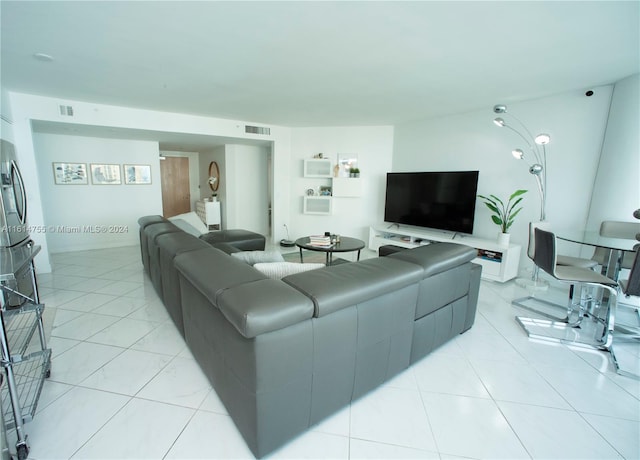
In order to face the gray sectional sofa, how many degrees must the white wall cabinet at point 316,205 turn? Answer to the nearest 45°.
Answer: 0° — it already faces it

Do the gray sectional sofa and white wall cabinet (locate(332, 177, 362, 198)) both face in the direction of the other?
yes

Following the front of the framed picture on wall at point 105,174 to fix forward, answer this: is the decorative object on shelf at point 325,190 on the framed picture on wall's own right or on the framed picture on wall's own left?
on the framed picture on wall's own left

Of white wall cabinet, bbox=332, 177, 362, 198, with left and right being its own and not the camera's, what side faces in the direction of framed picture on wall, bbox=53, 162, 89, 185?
right

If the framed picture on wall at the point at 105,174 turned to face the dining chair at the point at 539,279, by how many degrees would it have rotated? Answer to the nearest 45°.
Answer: approximately 45° to its left

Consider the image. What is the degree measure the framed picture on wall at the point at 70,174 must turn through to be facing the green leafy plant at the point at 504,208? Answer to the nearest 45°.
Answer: approximately 45° to its left

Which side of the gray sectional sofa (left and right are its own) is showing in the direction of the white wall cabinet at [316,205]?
front

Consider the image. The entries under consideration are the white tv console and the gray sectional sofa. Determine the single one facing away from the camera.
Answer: the gray sectional sofa

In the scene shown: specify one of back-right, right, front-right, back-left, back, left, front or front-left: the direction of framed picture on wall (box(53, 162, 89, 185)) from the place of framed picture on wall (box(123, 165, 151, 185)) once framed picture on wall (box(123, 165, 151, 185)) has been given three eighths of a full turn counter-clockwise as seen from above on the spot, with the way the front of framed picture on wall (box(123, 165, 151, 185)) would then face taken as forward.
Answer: back-left

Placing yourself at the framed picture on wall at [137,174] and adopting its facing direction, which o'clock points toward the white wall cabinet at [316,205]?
The white wall cabinet is roughly at 10 o'clock from the framed picture on wall.

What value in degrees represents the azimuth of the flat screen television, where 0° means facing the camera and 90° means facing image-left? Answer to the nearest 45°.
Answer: approximately 45°

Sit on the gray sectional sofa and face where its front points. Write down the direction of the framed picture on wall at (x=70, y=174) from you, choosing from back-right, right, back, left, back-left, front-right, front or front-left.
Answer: front-left

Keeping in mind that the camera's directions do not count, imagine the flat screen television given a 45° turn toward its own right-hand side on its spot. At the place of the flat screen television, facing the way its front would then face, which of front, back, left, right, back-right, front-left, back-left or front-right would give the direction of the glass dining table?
back-left

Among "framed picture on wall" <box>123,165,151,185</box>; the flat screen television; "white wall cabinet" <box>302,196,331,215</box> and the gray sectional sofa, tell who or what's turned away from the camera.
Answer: the gray sectional sofa

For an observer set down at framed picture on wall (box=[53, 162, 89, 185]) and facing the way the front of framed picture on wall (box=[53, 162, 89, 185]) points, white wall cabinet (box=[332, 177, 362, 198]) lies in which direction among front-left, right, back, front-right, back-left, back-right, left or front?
front-left

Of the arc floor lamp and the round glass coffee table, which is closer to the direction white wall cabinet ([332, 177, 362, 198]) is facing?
the round glass coffee table
